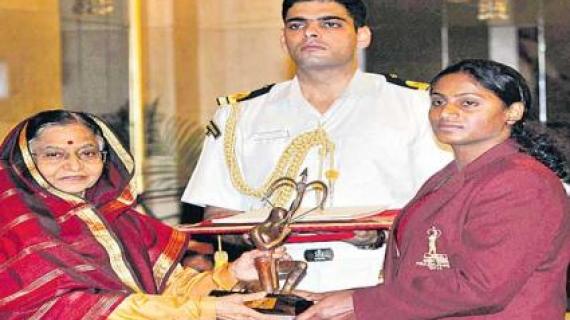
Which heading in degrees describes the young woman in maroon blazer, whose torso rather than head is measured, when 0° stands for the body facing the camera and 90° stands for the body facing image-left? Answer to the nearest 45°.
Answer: approximately 45°

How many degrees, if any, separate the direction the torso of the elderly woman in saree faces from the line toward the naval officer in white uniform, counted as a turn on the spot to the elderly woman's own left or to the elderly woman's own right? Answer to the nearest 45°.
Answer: approximately 90° to the elderly woman's own left

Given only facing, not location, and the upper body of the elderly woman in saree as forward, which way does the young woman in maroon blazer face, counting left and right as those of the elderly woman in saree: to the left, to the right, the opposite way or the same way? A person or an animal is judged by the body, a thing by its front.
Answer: to the right

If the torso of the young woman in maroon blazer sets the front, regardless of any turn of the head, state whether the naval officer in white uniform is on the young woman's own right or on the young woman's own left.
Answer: on the young woman's own right

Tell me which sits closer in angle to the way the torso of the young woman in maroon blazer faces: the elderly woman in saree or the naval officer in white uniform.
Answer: the elderly woman in saree

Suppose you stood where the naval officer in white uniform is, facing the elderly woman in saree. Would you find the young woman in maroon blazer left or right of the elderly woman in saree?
left

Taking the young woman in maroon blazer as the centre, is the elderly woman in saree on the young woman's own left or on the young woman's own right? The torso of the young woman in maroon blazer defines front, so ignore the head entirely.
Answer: on the young woman's own right

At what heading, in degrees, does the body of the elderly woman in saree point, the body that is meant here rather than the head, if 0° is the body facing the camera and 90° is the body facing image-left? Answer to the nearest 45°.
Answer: approximately 315°

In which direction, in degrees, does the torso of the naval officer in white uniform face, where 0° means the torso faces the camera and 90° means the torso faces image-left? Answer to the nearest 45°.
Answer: approximately 0°

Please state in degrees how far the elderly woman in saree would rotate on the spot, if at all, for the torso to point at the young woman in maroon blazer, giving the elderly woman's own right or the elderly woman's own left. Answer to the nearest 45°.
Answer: approximately 45° to the elderly woman's own left
